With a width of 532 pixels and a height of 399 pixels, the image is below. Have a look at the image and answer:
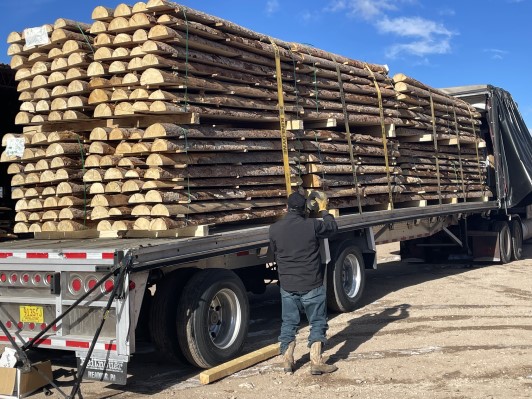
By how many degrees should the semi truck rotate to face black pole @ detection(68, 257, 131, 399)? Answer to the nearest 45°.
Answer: approximately 135° to its right

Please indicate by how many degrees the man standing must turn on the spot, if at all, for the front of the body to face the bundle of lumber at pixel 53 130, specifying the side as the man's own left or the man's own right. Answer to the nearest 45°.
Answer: approximately 90° to the man's own left

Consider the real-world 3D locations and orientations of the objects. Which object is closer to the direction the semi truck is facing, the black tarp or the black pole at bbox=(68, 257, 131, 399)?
the black tarp

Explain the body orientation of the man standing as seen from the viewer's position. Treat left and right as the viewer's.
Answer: facing away from the viewer

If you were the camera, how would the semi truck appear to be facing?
facing away from the viewer and to the right of the viewer

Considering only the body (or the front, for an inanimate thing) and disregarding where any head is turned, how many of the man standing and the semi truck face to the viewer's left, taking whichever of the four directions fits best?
0

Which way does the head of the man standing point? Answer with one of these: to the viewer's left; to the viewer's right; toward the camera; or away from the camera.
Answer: away from the camera
